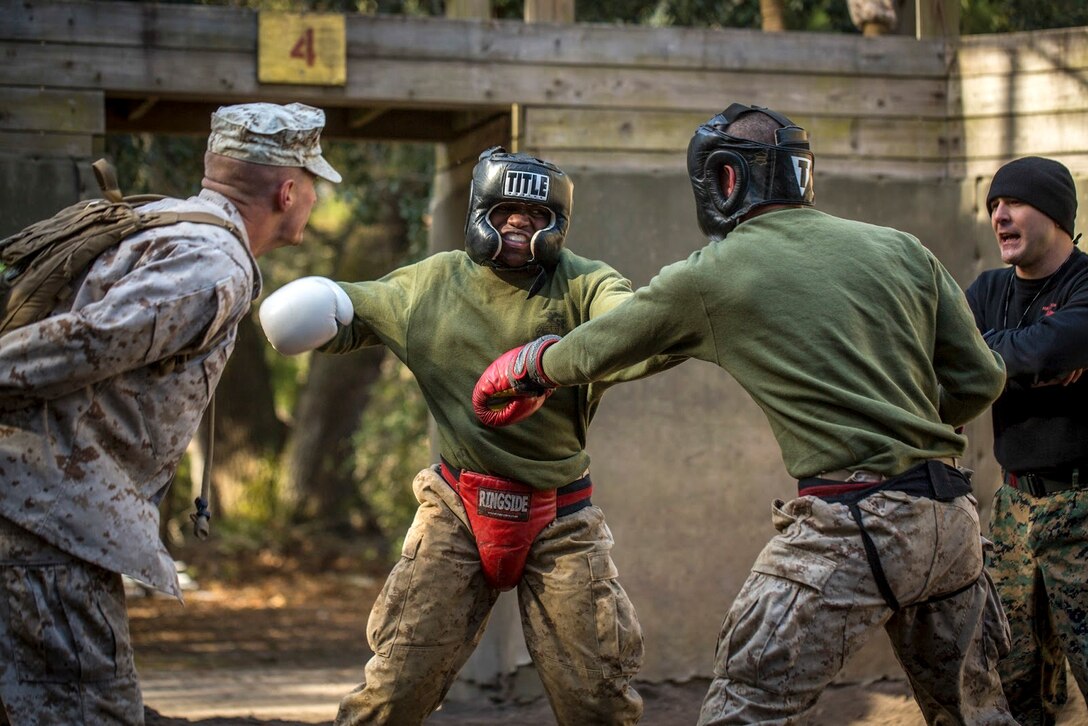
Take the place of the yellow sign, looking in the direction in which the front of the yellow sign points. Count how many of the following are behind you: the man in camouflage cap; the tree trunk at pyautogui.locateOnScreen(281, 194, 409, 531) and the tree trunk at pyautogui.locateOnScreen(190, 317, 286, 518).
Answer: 2

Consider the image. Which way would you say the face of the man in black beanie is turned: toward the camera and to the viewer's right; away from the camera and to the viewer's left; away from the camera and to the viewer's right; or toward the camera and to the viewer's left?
toward the camera and to the viewer's left

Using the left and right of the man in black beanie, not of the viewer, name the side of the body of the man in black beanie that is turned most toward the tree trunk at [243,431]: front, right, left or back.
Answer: right

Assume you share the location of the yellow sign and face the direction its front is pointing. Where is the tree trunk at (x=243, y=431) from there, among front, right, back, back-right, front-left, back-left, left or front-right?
back

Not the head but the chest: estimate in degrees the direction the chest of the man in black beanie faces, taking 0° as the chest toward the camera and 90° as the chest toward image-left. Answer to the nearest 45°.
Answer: approximately 45°

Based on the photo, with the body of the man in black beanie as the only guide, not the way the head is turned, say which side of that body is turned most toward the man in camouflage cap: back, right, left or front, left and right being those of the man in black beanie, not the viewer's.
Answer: front

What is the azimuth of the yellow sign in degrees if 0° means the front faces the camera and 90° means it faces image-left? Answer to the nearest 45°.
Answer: approximately 0°

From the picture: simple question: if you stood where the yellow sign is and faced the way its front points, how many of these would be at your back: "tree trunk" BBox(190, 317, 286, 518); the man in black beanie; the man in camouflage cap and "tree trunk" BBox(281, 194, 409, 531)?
2

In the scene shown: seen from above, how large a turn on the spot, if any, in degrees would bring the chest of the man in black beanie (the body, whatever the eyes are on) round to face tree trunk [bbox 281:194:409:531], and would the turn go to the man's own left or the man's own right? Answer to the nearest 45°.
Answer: approximately 90° to the man's own right

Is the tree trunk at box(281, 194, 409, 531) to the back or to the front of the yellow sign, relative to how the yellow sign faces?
to the back
